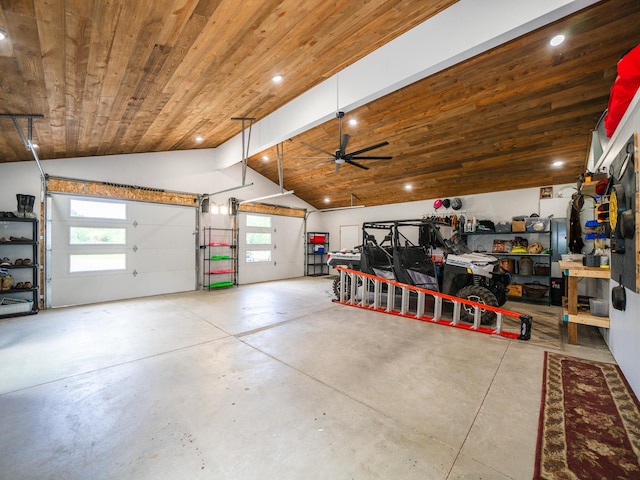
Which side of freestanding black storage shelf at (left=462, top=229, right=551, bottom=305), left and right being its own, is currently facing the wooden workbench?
front

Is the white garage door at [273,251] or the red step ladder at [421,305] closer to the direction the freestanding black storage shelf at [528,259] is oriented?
the red step ladder

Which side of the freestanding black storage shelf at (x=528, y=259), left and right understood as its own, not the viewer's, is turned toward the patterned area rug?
front

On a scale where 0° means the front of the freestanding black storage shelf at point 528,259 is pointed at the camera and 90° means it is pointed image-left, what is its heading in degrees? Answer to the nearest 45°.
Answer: approximately 0°

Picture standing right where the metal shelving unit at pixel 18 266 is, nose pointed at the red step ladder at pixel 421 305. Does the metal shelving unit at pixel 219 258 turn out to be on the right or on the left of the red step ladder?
left

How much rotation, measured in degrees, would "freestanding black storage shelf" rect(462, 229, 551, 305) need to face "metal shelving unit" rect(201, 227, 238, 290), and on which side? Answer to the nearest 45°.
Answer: approximately 90° to its right

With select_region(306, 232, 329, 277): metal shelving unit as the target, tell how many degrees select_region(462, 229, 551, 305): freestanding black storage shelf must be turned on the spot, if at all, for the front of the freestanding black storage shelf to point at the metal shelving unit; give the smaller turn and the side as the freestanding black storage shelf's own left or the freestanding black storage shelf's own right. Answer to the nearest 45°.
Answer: approximately 90° to the freestanding black storage shelf's own right

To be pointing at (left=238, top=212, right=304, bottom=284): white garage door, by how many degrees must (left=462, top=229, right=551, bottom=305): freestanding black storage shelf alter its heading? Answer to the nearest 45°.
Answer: approximately 90° to its right

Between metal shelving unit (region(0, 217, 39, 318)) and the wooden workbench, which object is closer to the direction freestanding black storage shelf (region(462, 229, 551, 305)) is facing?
the wooden workbench

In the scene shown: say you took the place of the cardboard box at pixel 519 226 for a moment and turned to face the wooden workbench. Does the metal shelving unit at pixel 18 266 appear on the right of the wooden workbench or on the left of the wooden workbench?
right

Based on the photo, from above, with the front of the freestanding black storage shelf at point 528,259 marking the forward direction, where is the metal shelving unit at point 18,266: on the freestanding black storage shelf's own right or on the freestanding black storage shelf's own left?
on the freestanding black storage shelf's own right

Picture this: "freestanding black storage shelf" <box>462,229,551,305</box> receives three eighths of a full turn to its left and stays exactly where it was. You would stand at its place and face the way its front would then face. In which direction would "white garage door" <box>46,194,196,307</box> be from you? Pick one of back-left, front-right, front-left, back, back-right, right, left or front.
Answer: back
